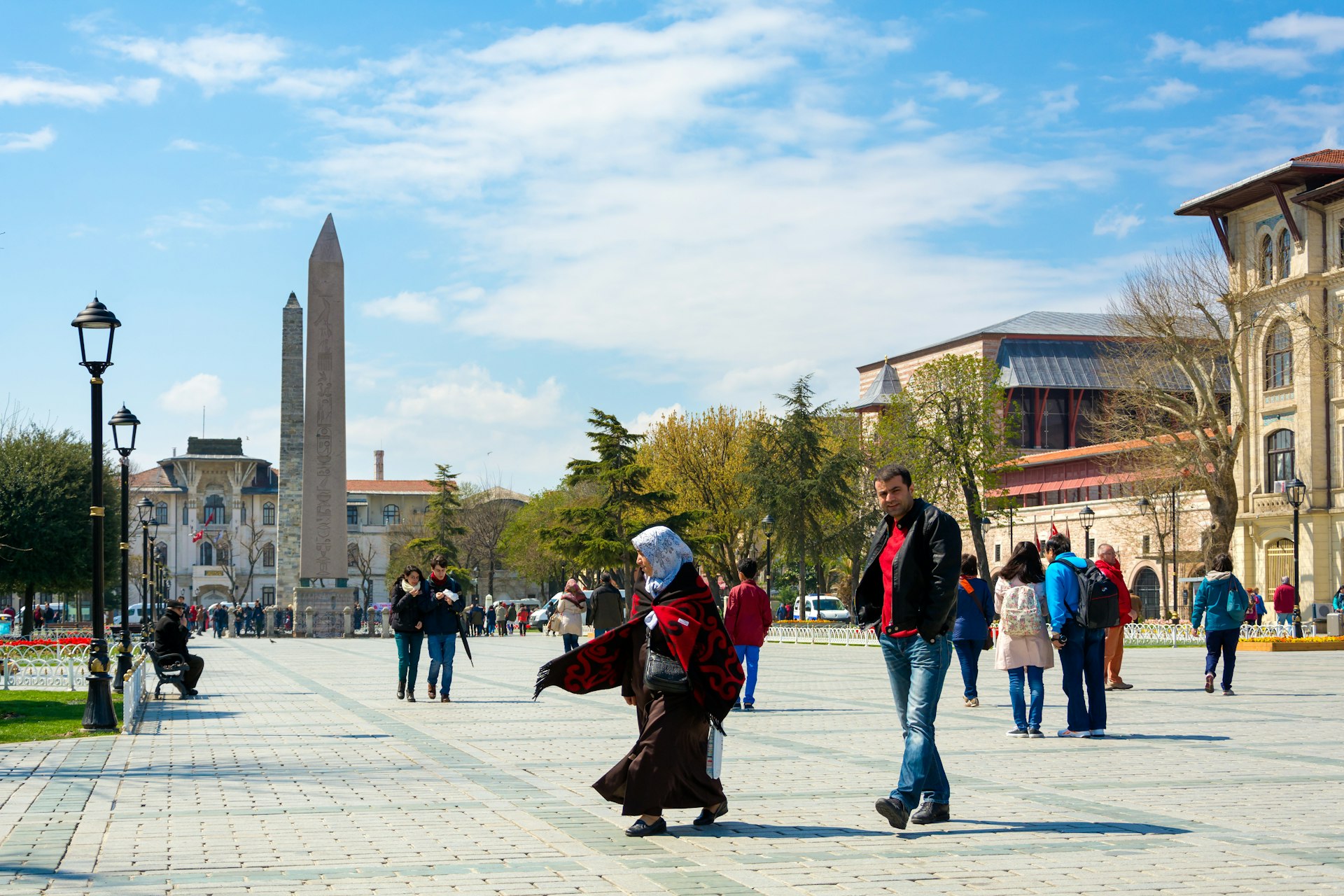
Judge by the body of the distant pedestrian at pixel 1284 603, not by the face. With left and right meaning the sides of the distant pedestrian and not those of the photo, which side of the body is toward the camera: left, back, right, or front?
back

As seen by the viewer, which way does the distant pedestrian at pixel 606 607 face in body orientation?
away from the camera

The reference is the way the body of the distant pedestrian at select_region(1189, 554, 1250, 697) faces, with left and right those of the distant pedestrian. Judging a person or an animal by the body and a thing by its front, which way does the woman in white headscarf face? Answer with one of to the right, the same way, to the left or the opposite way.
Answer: to the left

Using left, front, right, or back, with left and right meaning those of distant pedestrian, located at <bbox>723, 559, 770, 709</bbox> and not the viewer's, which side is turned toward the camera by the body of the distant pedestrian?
back

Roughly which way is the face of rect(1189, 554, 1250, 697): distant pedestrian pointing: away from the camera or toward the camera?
away from the camera

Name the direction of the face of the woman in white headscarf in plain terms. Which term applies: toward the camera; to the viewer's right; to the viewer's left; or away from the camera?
to the viewer's left

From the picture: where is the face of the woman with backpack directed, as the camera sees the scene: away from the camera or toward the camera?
away from the camera

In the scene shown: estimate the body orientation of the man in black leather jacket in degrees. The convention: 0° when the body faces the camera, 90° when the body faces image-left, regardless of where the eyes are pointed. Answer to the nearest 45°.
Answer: approximately 45°

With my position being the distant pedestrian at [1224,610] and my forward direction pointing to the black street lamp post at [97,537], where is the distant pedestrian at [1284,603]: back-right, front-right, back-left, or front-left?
back-right

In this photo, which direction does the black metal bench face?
to the viewer's right

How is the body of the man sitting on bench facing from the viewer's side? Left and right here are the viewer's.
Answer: facing to the right of the viewer

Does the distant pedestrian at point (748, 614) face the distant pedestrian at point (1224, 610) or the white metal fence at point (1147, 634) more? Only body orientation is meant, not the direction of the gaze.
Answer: the white metal fence

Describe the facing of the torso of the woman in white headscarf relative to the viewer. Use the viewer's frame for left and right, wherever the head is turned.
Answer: facing to the left of the viewer
